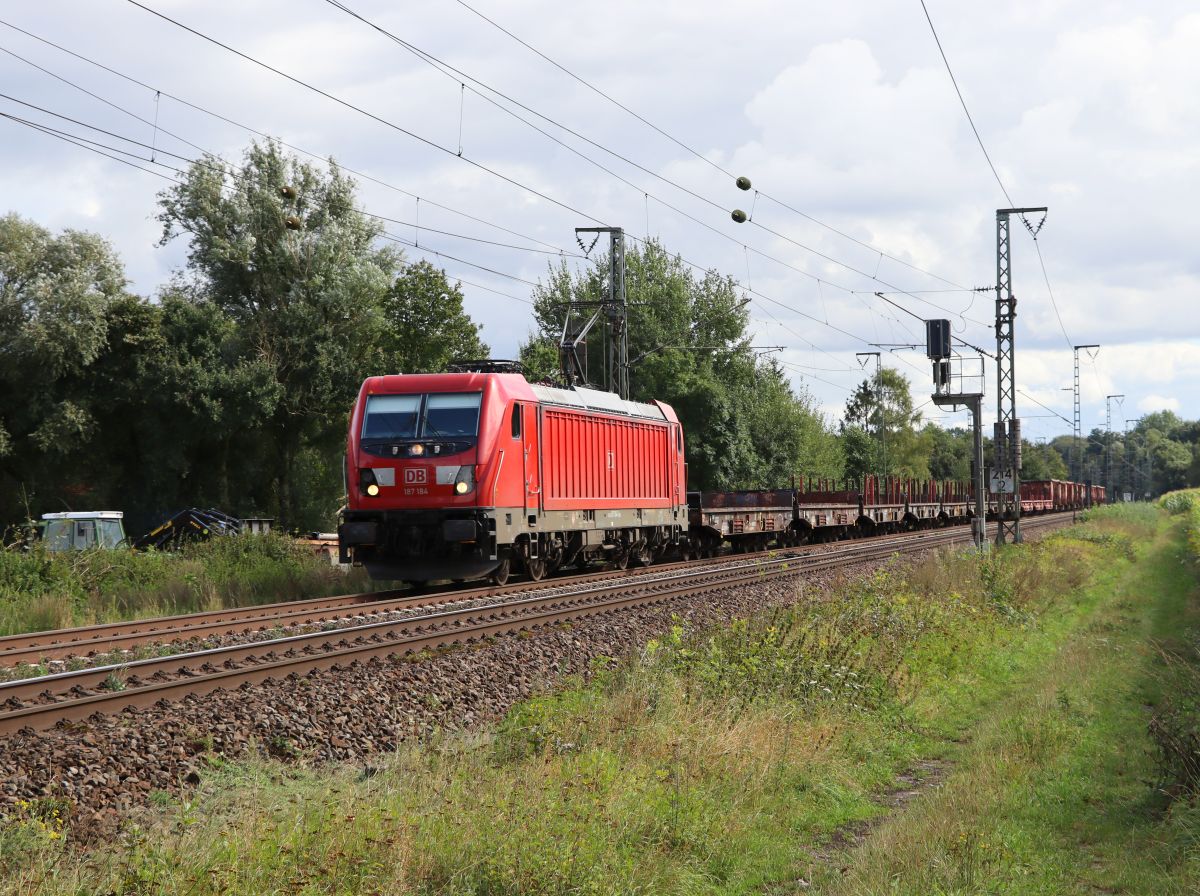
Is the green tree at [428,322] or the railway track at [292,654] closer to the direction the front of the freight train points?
the railway track

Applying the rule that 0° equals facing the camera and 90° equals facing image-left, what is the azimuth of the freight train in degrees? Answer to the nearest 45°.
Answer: approximately 45°

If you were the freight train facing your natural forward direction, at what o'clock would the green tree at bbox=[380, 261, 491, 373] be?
The green tree is roughly at 4 o'clock from the freight train.

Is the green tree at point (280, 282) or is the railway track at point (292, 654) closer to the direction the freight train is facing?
the railway track

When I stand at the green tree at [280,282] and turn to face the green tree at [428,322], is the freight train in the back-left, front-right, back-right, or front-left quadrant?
front-right

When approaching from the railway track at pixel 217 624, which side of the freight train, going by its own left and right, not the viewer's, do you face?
front

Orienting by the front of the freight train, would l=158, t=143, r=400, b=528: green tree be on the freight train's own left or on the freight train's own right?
on the freight train's own right
